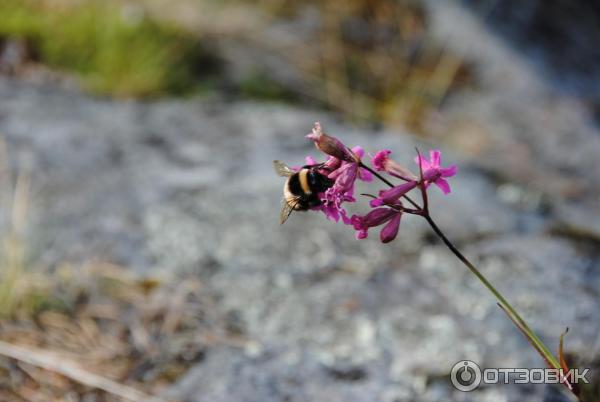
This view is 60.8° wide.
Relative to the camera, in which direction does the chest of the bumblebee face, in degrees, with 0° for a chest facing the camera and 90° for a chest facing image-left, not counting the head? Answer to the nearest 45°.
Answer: approximately 270°
